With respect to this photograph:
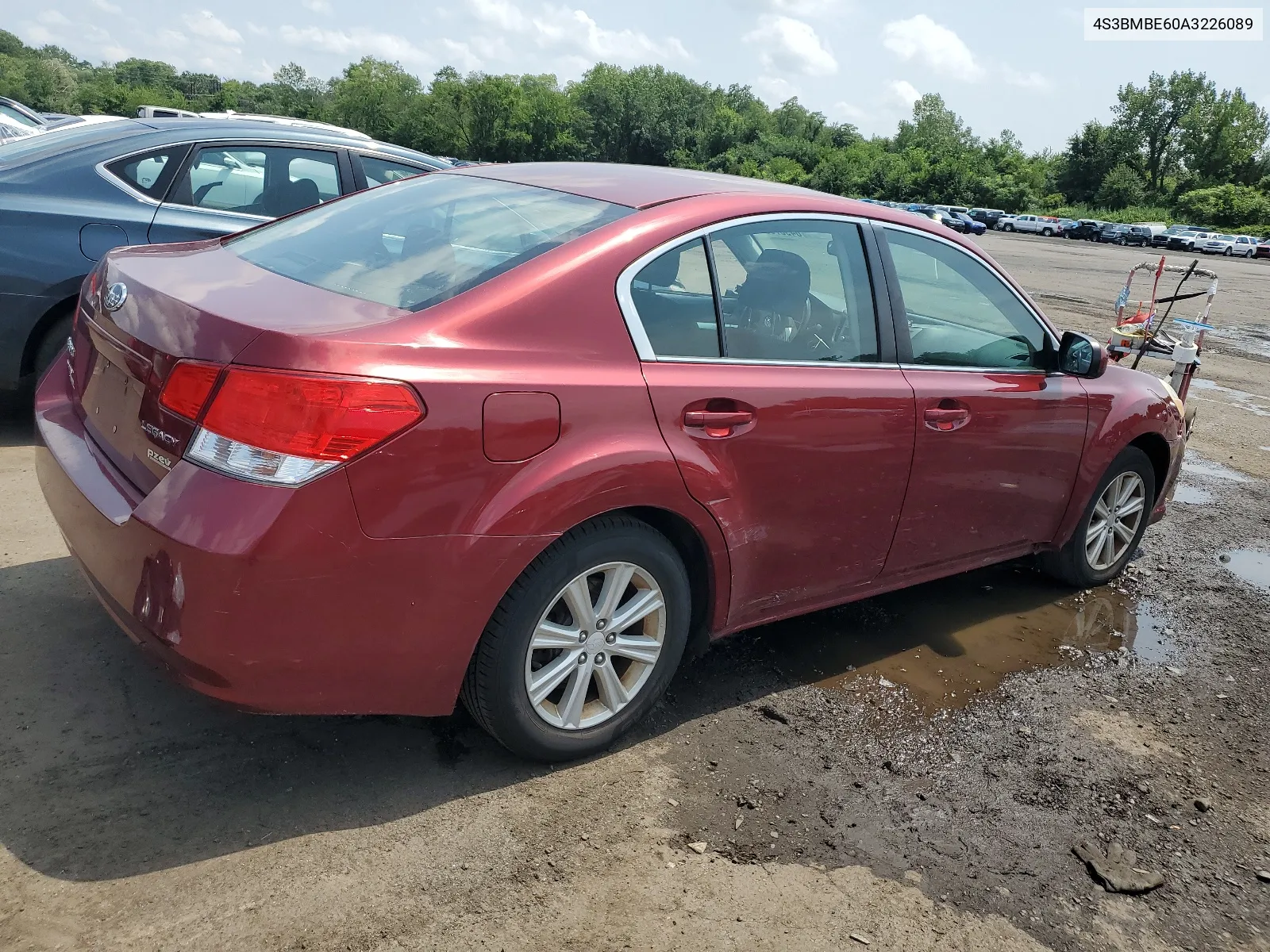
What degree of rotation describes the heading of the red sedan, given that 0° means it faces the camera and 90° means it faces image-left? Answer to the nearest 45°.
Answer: approximately 225°

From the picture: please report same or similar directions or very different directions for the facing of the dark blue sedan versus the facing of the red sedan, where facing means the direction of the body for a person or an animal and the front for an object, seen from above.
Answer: same or similar directions

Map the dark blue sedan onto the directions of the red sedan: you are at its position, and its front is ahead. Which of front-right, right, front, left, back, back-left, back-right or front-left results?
left

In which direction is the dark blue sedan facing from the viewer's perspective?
to the viewer's right

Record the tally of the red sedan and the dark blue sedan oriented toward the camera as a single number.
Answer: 0

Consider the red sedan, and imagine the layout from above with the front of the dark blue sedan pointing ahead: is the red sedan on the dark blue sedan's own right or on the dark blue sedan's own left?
on the dark blue sedan's own right
